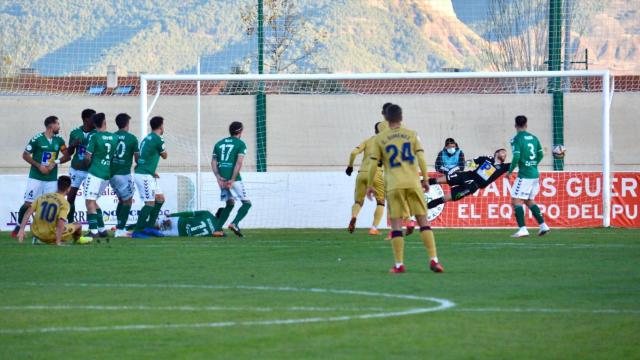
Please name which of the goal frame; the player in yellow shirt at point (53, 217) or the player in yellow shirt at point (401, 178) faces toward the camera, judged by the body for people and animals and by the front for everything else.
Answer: the goal frame

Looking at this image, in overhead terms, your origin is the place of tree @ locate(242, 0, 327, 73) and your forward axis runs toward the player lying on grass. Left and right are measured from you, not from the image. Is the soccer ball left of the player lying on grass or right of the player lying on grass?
left

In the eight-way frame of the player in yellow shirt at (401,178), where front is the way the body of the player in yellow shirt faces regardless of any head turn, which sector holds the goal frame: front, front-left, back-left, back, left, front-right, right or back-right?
front

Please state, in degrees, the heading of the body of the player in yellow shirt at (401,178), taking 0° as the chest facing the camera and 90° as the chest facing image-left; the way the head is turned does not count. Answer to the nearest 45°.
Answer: approximately 180°

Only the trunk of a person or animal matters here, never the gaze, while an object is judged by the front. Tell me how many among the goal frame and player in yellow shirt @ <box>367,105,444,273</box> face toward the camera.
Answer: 1

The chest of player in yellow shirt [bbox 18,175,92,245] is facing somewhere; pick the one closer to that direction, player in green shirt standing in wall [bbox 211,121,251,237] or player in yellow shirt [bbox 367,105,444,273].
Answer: the player in green shirt standing in wall

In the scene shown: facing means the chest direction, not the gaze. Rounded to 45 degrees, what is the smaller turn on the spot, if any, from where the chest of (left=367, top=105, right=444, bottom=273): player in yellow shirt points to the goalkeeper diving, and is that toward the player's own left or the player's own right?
0° — they already face them

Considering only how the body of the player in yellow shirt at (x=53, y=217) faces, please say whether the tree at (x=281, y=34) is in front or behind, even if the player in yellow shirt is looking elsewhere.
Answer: in front

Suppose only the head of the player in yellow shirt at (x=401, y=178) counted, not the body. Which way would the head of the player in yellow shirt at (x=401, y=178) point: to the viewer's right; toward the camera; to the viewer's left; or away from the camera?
away from the camera

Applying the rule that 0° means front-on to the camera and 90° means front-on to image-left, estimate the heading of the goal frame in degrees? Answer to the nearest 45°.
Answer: approximately 0°

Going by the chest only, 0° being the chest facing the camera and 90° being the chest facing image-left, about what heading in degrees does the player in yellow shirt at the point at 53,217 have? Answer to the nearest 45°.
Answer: approximately 225°

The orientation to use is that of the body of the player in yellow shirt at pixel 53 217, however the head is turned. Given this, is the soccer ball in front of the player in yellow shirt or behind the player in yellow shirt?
in front
